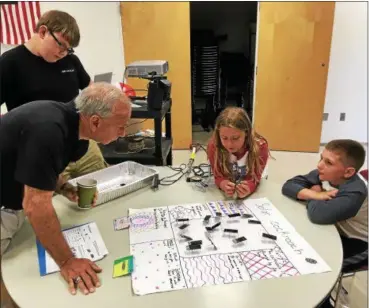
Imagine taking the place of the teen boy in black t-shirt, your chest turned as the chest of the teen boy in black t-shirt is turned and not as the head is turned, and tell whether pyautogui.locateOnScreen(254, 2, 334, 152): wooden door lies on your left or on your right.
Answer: on your left

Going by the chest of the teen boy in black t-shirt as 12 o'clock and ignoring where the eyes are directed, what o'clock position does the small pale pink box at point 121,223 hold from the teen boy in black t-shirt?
The small pale pink box is roughly at 1 o'clock from the teen boy in black t-shirt.

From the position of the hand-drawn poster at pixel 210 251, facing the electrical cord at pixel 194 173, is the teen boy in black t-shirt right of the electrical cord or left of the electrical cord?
left

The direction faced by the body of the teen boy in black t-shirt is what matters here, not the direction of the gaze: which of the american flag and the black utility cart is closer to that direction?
the black utility cart

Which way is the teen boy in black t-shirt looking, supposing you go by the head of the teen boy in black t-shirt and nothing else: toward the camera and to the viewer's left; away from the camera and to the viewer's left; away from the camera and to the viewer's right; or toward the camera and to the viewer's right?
toward the camera and to the viewer's right

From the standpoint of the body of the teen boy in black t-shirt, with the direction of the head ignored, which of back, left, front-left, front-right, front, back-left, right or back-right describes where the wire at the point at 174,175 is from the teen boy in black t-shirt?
front

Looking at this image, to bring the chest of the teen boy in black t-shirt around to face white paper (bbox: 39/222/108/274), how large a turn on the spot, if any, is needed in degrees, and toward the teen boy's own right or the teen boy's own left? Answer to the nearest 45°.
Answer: approximately 45° to the teen boy's own right

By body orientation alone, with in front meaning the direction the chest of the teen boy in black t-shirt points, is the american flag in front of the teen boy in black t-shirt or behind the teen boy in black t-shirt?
behind

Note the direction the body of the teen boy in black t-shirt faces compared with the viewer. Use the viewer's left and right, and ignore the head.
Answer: facing the viewer and to the right of the viewer

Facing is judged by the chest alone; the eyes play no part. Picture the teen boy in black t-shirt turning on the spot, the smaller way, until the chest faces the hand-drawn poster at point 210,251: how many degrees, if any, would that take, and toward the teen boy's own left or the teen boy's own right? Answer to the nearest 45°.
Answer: approximately 45° to the teen boy's own right

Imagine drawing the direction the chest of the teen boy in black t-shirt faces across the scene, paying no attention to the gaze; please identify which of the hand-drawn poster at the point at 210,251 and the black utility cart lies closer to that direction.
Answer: the hand-drawn poster

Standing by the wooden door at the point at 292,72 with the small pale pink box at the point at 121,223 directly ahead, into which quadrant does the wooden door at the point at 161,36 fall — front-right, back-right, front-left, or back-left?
front-right

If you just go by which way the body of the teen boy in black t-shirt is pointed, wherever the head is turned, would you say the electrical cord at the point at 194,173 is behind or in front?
in front

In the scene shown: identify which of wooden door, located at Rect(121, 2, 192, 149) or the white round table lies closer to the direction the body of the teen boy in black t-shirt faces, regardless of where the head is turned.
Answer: the white round table
